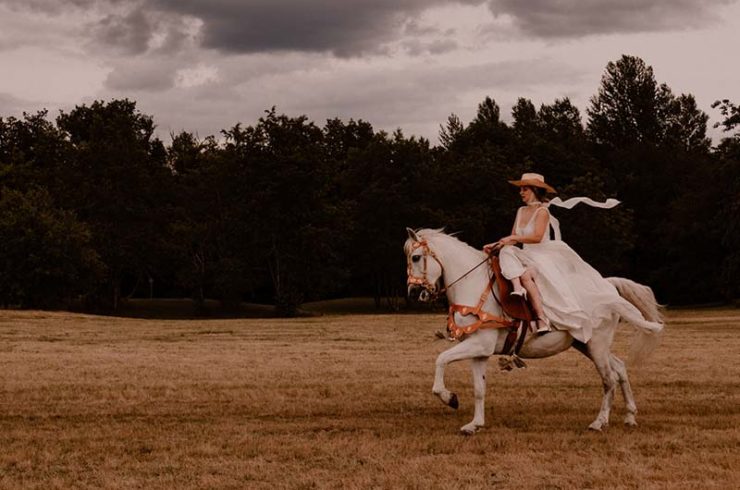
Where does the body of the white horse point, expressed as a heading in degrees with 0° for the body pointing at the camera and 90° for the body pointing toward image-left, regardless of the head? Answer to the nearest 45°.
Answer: approximately 90°

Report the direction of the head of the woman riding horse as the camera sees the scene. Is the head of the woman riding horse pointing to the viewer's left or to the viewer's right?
to the viewer's left
